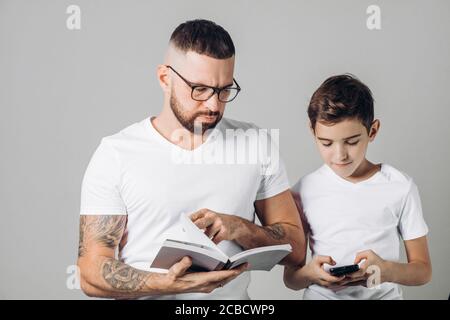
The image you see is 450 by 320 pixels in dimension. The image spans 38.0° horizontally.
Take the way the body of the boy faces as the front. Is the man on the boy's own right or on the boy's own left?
on the boy's own right

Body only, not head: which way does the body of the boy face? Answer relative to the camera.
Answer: toward the camera
